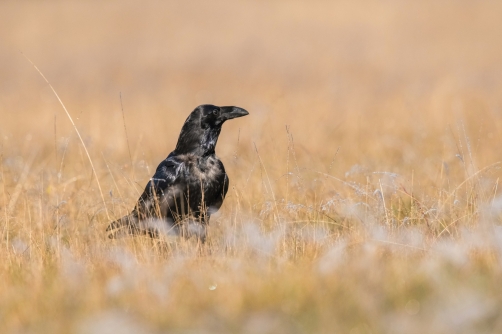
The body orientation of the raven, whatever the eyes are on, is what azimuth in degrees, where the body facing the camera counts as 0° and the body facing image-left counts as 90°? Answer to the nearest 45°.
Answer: approximately 270°
